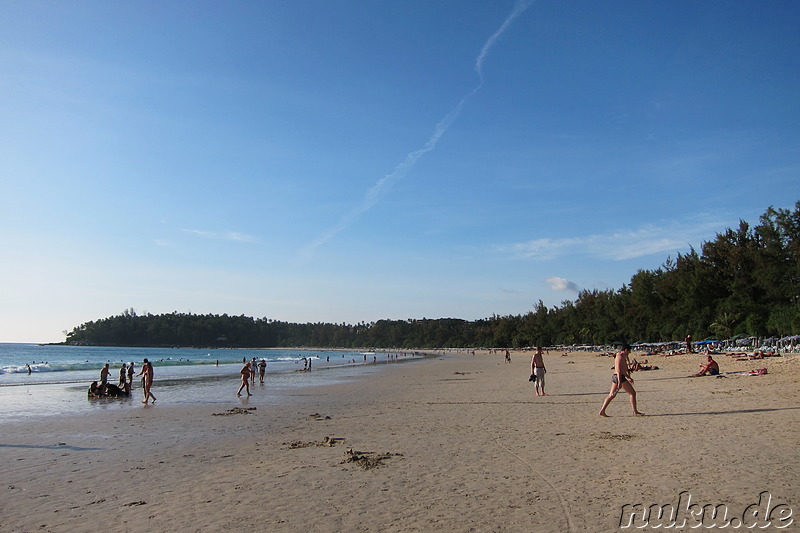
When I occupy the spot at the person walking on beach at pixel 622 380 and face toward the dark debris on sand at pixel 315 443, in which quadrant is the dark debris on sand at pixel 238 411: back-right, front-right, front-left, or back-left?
front-right

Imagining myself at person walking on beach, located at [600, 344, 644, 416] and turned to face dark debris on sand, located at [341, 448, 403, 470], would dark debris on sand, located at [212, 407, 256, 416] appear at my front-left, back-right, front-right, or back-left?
front-right

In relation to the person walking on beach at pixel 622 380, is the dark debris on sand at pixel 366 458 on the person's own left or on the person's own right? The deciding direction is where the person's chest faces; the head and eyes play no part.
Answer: on the person's own right
